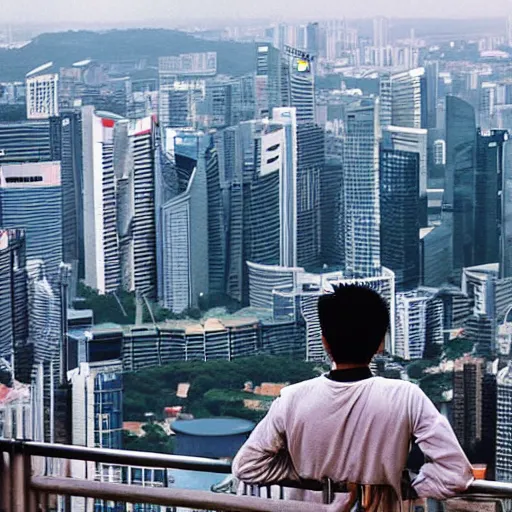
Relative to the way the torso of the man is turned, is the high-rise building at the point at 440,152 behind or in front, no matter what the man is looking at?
in front

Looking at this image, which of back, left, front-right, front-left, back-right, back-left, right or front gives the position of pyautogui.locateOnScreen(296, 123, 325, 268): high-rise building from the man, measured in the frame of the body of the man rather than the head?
front

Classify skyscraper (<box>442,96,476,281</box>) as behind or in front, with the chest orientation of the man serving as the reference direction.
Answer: in front

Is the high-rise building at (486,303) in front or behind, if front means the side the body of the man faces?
in front

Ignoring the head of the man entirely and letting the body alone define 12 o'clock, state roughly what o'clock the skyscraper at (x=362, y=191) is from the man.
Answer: The skyscraper is roughly at 12 o'clock from the man.

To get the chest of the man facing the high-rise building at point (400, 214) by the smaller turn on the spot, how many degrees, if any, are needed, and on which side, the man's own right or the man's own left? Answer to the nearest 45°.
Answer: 0° — they already face it

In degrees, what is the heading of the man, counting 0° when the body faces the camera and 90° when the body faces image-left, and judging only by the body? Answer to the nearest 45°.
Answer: approximately 180°

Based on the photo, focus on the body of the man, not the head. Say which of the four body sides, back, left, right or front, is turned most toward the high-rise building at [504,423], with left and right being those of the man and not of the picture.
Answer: front

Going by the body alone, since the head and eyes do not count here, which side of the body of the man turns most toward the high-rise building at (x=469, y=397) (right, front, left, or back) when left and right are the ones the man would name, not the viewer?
front

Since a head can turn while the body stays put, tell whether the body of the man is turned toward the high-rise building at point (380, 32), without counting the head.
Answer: yes

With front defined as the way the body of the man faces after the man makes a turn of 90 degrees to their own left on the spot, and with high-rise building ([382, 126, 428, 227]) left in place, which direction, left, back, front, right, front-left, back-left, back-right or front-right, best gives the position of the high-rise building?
right

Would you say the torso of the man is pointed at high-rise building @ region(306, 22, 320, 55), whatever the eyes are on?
yes

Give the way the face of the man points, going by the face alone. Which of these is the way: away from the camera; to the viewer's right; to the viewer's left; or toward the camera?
away from the camera
